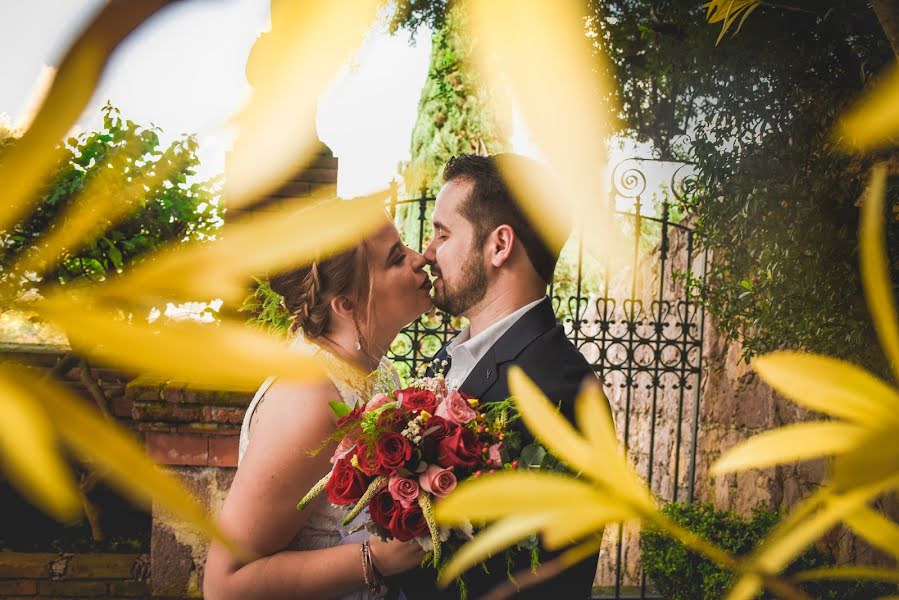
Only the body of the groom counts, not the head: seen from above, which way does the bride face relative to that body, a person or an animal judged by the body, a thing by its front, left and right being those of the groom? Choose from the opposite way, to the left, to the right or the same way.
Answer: the opposite way

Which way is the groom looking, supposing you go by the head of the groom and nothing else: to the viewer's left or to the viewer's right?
to the viewer's left

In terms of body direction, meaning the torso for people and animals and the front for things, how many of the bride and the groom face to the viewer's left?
1

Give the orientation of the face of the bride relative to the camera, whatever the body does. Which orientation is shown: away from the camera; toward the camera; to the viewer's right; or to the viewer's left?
to the viewer's right

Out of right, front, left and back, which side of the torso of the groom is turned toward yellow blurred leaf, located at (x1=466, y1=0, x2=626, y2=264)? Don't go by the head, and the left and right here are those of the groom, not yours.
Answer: left

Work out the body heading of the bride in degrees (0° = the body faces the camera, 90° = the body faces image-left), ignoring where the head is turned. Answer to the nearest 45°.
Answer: approximately 270°

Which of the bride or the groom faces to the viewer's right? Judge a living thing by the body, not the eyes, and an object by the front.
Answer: the bride

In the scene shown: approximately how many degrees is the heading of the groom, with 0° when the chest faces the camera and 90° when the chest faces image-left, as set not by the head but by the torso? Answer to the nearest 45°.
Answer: approximately 90°
